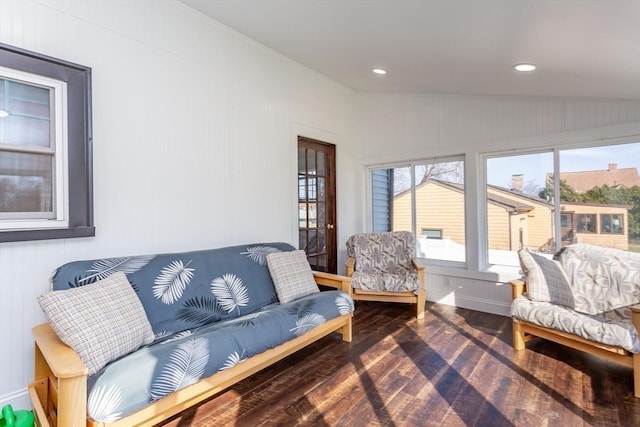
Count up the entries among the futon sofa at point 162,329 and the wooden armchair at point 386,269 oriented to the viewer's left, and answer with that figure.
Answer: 0

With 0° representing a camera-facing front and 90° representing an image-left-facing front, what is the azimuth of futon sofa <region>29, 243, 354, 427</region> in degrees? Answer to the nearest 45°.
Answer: approximately 315°

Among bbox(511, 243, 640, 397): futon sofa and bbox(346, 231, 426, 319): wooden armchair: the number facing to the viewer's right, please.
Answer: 0

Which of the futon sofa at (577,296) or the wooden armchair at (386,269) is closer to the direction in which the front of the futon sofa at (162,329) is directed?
the futon sofa

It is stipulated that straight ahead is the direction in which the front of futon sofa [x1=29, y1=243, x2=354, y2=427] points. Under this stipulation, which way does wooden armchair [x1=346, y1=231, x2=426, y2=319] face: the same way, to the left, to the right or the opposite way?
to the right

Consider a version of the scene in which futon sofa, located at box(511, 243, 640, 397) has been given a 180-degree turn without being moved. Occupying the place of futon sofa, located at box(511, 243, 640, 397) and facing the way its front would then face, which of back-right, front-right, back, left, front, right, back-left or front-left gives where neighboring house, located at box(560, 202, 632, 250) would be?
front-left

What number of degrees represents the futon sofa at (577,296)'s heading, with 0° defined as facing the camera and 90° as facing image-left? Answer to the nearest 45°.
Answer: approximately 45°

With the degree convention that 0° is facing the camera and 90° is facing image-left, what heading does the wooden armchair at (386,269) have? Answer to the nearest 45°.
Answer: approximately 0°

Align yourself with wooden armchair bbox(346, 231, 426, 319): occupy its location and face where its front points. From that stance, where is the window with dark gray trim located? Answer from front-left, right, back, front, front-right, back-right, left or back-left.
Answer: front-right

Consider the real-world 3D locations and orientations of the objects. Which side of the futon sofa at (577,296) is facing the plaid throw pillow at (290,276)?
front

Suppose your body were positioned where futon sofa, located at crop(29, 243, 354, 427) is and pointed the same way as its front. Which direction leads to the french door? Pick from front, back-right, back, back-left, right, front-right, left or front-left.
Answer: left
